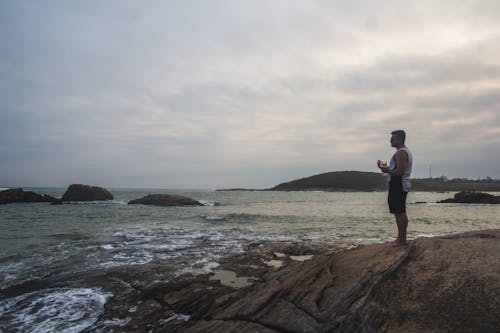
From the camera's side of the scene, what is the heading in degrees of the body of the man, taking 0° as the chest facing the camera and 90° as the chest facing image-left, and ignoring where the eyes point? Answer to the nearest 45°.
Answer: approximately 90°
